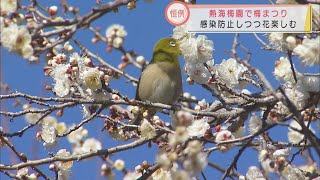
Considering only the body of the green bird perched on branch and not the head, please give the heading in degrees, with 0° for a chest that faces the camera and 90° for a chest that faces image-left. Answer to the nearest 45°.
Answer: approximately 315°

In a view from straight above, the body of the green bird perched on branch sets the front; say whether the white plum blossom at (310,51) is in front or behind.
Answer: in front

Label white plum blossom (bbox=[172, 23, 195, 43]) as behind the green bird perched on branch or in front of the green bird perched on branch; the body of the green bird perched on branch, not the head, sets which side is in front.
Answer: in front

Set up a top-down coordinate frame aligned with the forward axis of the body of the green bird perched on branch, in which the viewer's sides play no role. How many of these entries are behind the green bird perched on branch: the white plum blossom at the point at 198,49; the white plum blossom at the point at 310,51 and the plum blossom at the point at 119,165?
1

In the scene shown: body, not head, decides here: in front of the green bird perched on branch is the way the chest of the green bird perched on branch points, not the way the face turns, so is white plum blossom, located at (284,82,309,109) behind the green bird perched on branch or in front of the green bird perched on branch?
in front

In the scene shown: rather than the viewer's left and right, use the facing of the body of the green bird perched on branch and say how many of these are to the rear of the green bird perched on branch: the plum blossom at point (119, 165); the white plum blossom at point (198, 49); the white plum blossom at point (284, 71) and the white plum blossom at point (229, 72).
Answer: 1

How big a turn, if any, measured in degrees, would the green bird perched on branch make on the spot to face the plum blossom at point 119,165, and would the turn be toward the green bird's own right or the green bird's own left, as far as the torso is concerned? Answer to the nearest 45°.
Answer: approximately 180°

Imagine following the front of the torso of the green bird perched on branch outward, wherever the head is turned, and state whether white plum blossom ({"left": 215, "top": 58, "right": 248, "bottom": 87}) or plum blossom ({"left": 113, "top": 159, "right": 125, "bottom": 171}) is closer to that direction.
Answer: the white plum blossom

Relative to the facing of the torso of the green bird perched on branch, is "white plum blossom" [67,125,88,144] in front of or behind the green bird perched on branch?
behind

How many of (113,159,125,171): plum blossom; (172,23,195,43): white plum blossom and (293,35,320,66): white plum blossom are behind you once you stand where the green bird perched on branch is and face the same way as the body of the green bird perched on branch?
1
